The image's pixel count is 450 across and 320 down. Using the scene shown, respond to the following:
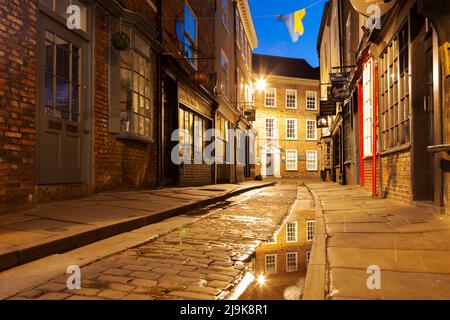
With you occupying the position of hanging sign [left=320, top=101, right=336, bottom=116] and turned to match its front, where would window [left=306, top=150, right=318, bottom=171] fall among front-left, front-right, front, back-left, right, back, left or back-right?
back

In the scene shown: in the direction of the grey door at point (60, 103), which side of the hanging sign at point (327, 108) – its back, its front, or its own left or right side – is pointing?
front

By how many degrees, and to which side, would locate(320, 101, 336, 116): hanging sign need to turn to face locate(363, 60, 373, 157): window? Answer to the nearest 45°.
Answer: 0° — it already faces it

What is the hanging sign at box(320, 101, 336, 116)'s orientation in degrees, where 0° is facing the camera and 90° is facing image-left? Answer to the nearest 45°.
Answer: approximately 0°

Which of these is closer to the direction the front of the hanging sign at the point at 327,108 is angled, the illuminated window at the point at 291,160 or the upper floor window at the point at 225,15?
the upper floor window

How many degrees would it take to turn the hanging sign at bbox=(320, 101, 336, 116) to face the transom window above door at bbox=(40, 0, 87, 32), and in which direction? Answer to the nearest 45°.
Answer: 0° — it already faces it

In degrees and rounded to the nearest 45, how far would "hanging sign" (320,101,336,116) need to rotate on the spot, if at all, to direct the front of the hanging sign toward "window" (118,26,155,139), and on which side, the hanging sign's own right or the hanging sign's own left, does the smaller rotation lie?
0° — it already faces it

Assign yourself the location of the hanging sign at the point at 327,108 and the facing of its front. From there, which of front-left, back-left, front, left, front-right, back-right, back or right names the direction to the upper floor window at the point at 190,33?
front-right

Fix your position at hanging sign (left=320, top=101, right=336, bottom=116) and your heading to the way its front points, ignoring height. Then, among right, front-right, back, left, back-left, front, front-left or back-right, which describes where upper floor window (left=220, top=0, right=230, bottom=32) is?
right

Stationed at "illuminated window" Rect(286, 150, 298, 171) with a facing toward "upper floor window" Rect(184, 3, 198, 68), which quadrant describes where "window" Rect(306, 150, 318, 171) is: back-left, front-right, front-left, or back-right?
back-left

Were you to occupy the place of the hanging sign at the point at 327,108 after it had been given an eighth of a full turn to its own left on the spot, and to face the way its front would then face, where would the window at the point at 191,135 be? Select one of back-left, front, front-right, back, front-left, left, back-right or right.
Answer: right

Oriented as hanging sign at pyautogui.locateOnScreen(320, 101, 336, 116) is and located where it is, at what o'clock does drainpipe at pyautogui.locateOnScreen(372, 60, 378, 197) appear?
The drainpipe is roughly at 12 o'clock from the hanging sign.

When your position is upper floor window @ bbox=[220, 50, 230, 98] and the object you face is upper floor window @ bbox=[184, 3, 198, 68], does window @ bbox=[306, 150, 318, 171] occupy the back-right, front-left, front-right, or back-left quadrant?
back-left

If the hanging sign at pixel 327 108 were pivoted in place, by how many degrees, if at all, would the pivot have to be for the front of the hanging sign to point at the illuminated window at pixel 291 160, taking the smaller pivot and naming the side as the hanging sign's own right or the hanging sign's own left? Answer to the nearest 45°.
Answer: approximately 180°

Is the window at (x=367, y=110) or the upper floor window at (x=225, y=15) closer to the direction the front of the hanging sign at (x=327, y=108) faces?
the window

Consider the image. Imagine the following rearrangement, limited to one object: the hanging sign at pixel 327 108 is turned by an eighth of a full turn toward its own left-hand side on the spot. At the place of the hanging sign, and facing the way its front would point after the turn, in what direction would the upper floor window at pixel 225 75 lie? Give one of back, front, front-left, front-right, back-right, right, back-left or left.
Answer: back-right
